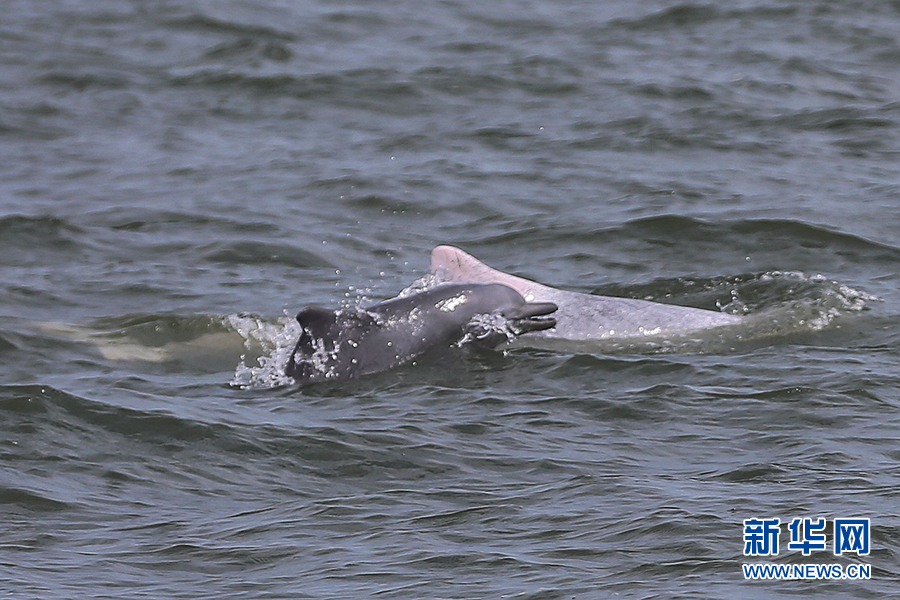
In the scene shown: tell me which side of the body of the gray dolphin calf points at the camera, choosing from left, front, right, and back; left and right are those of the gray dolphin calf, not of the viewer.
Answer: right
